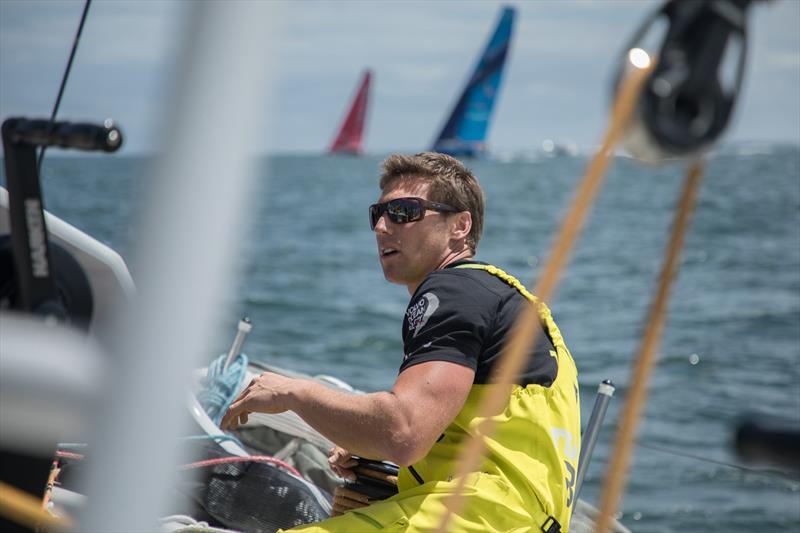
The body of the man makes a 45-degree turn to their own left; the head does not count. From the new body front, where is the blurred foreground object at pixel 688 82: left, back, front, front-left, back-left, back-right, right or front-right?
front-left

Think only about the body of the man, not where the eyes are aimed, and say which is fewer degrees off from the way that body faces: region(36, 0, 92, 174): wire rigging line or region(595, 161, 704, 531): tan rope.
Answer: the wire rigging line

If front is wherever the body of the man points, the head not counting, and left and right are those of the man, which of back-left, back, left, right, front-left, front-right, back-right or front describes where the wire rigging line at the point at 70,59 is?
front-left

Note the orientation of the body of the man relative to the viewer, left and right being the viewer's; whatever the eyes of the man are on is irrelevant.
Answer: facing to the left of the viewer

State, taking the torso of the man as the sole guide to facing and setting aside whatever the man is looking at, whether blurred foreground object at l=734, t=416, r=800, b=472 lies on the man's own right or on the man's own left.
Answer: on the man's own left

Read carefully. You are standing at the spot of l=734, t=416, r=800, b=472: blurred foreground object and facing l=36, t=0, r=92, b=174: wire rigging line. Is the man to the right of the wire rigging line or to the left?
right

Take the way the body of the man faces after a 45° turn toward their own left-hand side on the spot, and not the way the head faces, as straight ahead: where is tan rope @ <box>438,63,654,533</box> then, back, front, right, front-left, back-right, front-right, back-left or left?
front-left

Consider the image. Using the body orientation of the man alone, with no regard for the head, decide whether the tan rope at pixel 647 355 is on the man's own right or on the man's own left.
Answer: on the man's own left
